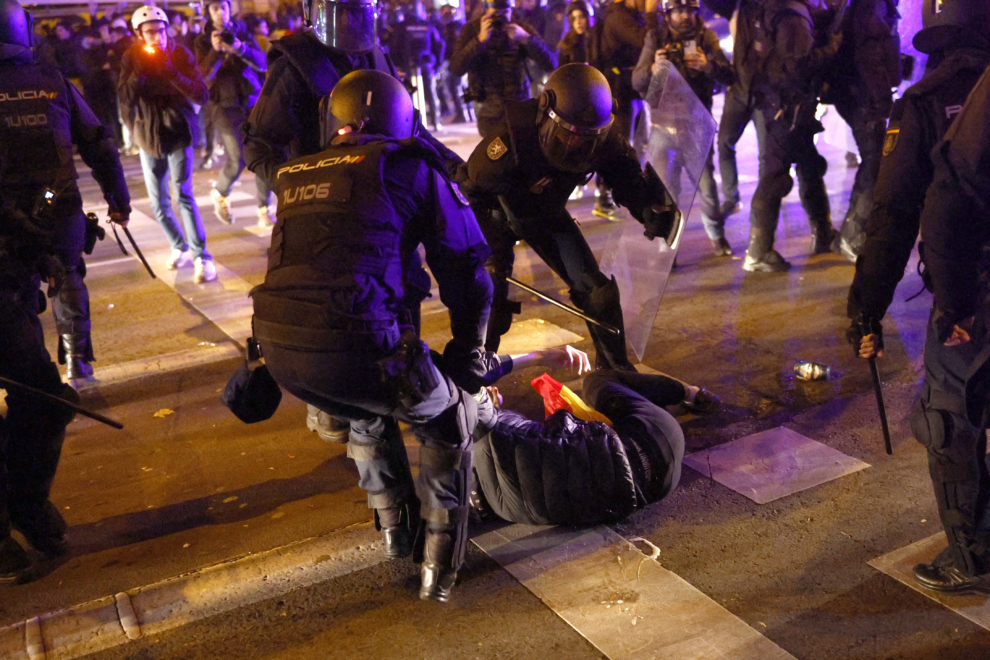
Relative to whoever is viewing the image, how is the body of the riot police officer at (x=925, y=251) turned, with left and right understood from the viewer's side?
facing away from the viewer and to the left of the viewer

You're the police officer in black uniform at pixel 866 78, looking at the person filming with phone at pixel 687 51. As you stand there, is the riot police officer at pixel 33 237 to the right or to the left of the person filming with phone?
left

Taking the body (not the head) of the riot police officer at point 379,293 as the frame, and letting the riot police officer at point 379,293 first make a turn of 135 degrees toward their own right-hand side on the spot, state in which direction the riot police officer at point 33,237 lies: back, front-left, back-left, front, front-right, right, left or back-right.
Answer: back-right

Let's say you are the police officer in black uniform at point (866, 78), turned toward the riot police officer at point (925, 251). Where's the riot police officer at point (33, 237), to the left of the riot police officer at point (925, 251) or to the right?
right

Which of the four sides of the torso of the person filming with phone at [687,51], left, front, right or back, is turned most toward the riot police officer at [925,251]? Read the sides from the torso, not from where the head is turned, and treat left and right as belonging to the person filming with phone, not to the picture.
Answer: front

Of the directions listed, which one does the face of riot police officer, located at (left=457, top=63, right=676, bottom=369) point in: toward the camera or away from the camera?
toward the camera

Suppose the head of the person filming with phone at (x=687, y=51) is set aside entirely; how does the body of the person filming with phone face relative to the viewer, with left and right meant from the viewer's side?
facing the viewer

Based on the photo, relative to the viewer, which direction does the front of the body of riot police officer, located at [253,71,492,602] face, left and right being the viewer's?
facing away from the viewer and to the right of the viewer

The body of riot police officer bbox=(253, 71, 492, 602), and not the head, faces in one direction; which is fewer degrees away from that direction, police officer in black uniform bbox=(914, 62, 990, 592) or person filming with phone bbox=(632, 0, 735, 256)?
the person filming with phone

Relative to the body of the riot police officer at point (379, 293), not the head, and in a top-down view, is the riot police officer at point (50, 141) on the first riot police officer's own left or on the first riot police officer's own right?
on the first riot police officer's own left

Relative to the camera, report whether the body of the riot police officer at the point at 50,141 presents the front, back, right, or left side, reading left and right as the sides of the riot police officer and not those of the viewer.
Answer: back

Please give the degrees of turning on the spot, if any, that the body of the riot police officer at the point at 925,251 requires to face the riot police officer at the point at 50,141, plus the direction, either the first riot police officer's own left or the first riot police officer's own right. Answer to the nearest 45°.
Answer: approximately 45° to the first riot police officer's own left
